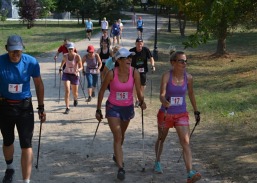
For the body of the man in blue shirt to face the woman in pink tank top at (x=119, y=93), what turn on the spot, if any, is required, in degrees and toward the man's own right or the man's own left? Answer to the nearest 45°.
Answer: approximately 90° to the man's own left

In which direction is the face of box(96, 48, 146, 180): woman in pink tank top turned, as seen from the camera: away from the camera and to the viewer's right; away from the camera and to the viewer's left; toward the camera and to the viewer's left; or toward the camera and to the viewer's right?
toward the camera and to the viewer's right

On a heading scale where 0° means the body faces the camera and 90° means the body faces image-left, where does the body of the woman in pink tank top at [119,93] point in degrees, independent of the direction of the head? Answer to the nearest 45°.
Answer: approximately 0°

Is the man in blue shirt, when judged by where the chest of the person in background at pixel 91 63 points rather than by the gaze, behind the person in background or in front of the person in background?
in front

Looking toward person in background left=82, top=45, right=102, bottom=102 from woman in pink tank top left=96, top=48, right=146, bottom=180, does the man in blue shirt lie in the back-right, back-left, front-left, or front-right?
back-left

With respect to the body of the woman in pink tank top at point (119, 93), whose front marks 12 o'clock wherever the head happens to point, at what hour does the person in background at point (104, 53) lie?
The person in background is roughly at 6 o'clock from the woman in pink tank top.

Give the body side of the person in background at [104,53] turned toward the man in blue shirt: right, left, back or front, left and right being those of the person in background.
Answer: front

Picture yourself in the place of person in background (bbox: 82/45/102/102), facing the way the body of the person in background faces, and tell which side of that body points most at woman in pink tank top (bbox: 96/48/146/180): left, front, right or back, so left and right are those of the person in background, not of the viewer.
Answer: front

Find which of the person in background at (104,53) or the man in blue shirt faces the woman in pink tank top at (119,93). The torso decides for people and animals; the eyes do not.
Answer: the person in background

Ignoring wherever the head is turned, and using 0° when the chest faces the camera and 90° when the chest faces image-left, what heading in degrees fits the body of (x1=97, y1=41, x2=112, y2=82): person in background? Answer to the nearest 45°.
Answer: approximately 0°

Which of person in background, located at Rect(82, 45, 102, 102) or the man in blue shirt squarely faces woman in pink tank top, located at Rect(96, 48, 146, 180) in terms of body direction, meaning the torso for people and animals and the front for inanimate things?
the person in background
